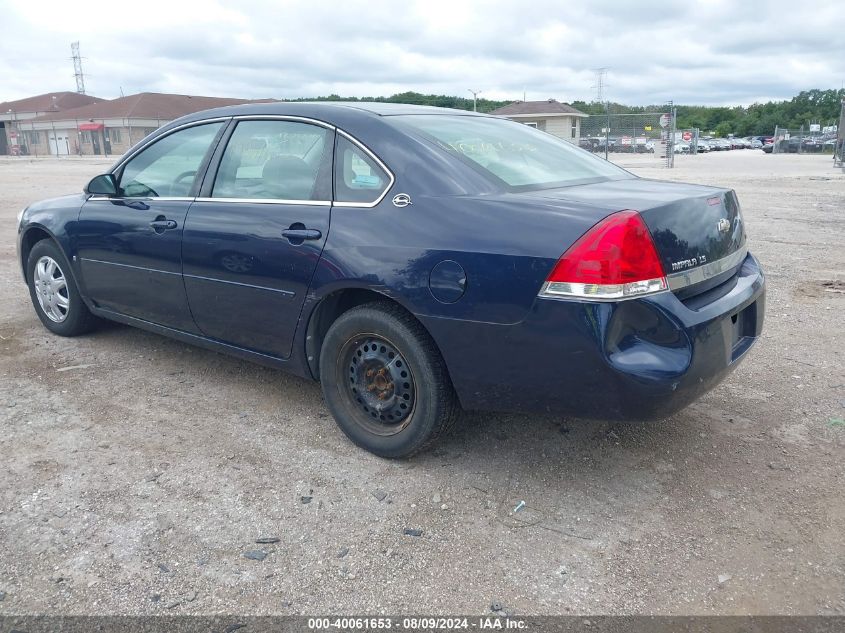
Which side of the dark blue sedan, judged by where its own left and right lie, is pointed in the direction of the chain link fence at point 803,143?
right

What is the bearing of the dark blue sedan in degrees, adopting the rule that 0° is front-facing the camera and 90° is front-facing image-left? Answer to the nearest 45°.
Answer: approximately 135°

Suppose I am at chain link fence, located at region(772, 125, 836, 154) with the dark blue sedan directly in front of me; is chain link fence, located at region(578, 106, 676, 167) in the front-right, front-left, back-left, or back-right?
front-right

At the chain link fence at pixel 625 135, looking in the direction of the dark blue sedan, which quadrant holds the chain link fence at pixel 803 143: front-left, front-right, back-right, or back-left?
back-left

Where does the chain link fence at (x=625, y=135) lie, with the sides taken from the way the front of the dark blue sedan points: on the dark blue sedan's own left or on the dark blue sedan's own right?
on the dark blue sedan's own right

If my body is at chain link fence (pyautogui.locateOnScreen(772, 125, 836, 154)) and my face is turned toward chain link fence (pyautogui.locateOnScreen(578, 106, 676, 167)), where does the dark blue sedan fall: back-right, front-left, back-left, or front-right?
front-left
